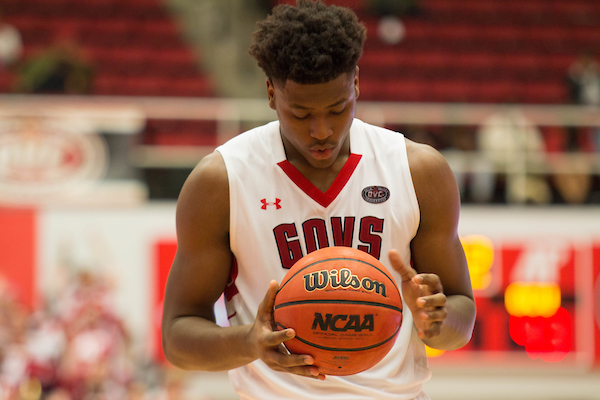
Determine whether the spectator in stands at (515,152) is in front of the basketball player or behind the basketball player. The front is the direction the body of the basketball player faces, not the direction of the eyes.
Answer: behind

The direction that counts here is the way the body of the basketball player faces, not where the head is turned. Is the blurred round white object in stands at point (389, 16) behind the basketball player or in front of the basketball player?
behind

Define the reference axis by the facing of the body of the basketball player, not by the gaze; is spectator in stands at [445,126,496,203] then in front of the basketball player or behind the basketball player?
behind

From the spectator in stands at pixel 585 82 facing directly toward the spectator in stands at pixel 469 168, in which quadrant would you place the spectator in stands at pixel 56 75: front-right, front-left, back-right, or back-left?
front-right

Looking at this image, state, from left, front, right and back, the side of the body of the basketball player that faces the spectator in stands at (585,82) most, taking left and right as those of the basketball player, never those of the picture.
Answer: back

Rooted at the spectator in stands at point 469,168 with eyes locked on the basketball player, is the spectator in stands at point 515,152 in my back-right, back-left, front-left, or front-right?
back-left

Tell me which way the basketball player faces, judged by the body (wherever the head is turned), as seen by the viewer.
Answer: toward the camera
